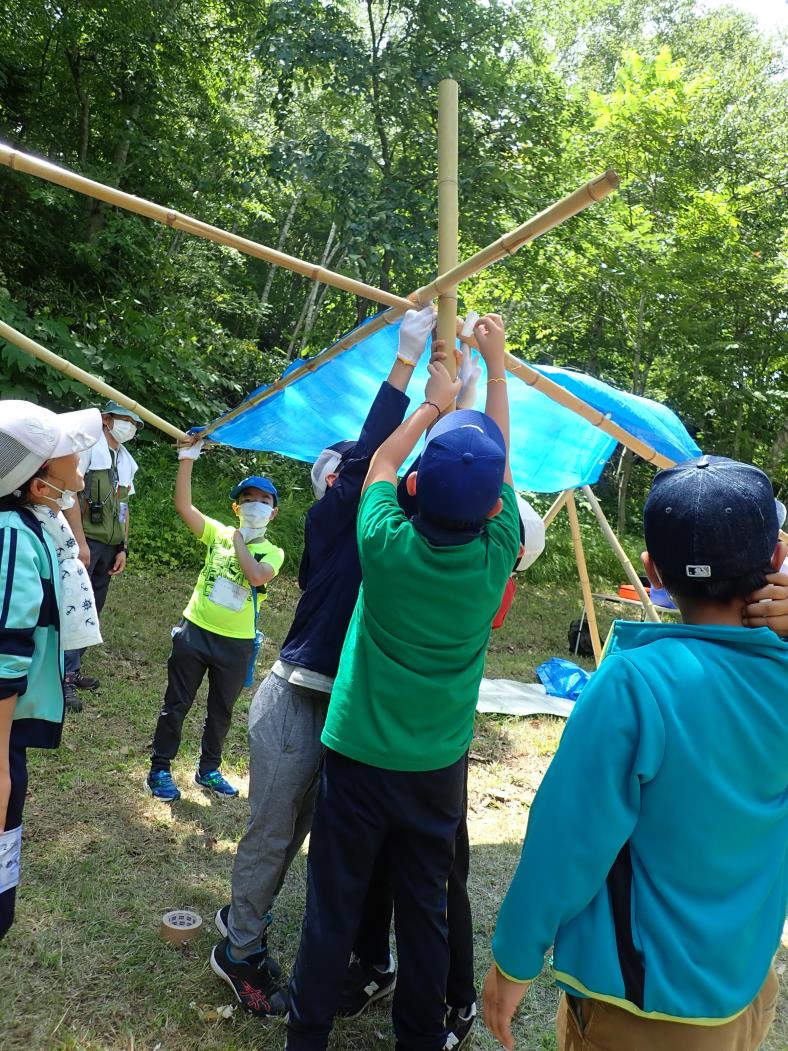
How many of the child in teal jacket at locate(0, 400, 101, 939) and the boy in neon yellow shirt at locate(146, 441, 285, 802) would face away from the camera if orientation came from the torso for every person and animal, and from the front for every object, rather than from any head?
0

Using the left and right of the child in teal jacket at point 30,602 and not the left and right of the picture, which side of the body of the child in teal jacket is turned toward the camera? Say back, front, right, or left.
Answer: right

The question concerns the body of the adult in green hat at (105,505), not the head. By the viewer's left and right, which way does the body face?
facing the viewer and to the right of the viewer

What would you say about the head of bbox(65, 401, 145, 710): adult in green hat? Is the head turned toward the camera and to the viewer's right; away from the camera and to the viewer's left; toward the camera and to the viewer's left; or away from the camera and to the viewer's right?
toward the camera and to the viewer's right

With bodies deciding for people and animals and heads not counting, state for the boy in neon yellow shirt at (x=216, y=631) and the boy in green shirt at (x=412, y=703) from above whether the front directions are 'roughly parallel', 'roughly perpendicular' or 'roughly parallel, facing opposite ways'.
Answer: roughly parallel, facing opposite ways

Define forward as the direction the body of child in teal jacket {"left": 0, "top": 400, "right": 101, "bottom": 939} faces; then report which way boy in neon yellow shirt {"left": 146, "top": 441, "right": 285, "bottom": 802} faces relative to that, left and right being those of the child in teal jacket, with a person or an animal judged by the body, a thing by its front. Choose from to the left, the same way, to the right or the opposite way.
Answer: to the right

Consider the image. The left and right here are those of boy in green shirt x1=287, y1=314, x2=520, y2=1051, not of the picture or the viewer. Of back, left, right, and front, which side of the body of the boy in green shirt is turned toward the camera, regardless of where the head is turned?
back

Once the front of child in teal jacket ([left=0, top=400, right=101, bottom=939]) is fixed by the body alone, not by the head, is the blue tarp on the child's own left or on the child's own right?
on the child's own left

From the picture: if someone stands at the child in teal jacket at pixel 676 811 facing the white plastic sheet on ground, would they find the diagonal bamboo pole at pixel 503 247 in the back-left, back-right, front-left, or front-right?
front-left

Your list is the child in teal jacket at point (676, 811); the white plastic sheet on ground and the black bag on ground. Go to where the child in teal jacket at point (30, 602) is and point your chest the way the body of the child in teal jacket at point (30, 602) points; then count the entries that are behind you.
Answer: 0

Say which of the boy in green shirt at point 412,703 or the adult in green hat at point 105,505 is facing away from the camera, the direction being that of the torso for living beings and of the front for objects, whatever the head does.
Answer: the boy in green shirt

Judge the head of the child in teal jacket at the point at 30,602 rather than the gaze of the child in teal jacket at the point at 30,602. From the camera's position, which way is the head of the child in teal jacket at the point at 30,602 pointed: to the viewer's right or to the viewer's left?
to the viewer's right

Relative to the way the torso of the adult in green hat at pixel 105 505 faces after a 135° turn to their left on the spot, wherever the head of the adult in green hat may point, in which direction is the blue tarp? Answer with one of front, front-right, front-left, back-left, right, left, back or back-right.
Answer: back-right

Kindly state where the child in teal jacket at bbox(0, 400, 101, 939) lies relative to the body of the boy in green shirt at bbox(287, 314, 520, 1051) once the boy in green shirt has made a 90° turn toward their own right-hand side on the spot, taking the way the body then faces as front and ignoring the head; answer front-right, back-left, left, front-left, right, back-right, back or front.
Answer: back

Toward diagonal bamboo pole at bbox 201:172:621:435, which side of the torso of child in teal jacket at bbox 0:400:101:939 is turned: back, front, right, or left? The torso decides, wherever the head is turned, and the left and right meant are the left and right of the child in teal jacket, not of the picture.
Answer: front

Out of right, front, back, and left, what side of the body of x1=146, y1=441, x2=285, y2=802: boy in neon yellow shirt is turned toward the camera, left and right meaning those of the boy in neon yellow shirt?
front
